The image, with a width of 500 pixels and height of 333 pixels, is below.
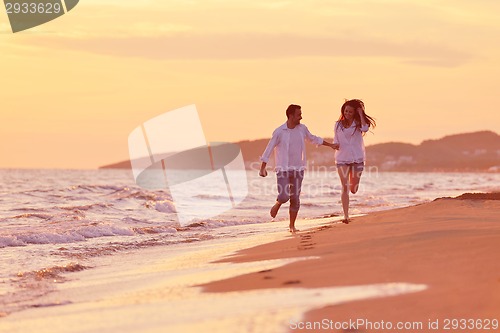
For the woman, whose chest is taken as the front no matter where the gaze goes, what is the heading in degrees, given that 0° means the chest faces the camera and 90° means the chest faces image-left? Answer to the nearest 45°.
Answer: approximately 0°

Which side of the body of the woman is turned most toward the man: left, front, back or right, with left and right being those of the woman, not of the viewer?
right

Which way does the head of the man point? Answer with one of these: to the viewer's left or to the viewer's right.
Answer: to the viewer's right
